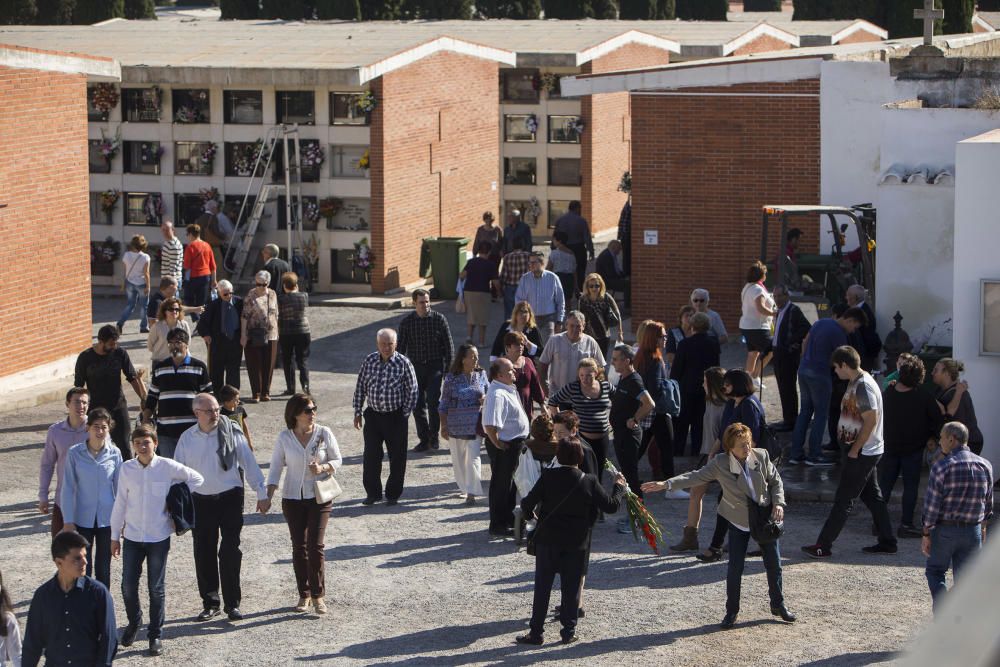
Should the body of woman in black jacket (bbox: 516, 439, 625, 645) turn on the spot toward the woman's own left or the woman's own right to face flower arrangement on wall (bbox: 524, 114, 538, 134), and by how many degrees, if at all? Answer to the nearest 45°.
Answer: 0° — they already face it

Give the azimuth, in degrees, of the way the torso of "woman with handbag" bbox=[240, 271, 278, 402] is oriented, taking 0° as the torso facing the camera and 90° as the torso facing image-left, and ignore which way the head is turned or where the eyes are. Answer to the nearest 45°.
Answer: approximately 0°

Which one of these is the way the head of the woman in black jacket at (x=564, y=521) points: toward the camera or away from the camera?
away from the camera

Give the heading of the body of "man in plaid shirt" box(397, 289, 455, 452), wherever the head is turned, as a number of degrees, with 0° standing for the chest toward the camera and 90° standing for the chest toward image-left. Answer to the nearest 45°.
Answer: approximately 0°

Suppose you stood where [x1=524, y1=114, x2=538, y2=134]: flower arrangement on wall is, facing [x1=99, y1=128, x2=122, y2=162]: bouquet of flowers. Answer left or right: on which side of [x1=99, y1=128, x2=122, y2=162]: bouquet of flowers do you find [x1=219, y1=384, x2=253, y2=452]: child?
left

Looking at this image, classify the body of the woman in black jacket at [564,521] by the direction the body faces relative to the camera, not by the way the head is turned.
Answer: away from the camera

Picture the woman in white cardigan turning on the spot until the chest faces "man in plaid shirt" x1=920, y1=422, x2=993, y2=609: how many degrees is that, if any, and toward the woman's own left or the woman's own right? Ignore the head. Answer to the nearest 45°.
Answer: approximately 90° to the woman's own left
